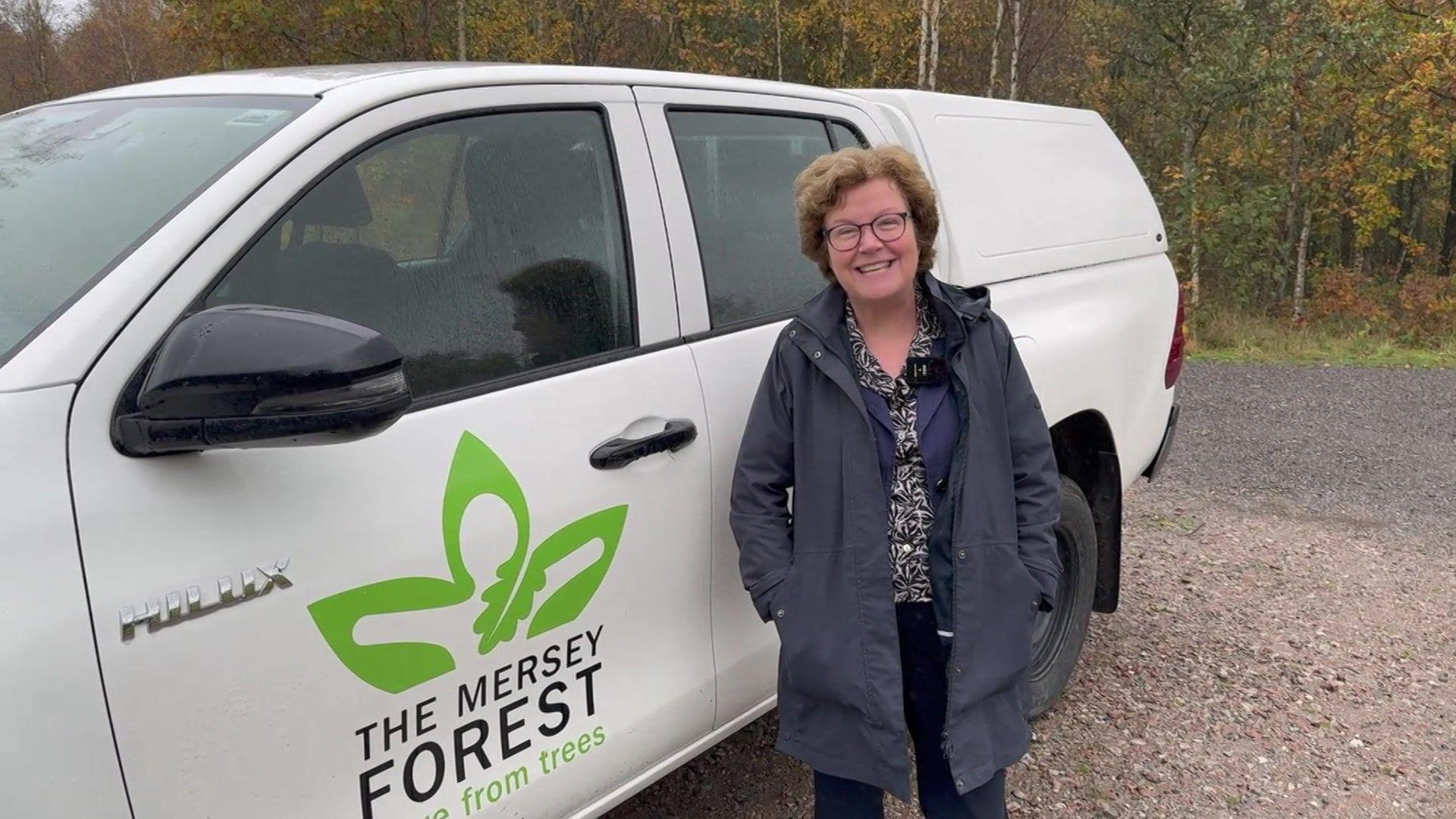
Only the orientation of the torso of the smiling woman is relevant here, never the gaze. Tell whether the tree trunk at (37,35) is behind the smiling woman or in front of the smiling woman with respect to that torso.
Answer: behind

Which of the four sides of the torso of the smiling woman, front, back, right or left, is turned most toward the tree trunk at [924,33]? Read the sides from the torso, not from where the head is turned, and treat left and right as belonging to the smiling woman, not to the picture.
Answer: back

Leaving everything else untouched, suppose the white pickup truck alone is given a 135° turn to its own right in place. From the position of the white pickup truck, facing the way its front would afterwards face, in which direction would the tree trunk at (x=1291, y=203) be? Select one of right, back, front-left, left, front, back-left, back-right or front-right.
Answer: front-right

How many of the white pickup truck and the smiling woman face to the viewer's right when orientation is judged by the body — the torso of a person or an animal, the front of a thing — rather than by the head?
0

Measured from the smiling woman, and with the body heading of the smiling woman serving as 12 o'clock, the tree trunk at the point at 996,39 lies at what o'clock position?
The tree trunk is roughly at 6 o'clock from the smiling woman.

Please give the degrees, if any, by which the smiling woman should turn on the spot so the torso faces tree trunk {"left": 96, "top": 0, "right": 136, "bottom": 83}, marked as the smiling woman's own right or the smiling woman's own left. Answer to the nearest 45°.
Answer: approximately 135° to the smiling woman's own right

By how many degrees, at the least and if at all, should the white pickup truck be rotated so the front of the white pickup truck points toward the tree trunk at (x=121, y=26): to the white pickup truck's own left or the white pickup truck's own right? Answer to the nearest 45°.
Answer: approximately 135° to the white pickup truck's own right

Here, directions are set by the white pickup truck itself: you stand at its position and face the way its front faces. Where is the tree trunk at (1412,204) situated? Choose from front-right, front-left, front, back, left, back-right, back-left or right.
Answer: back

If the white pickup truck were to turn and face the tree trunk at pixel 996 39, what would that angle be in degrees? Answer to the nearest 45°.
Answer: approximately 180°

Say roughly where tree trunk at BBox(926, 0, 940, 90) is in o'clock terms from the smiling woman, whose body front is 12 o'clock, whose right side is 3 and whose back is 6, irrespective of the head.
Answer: The tree trunk is roughly at 6 o'clock from the smiling woman.

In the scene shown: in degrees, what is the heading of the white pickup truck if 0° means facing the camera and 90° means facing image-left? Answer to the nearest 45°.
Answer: approximately 45°

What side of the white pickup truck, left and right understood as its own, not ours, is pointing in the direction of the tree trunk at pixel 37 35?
right

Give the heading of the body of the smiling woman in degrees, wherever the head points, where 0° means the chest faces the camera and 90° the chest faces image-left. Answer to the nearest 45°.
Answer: approximately 0°

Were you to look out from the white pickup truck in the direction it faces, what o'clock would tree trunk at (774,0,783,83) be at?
The tree trunk is roughly at 5 o'clock from the white pickup truck.
